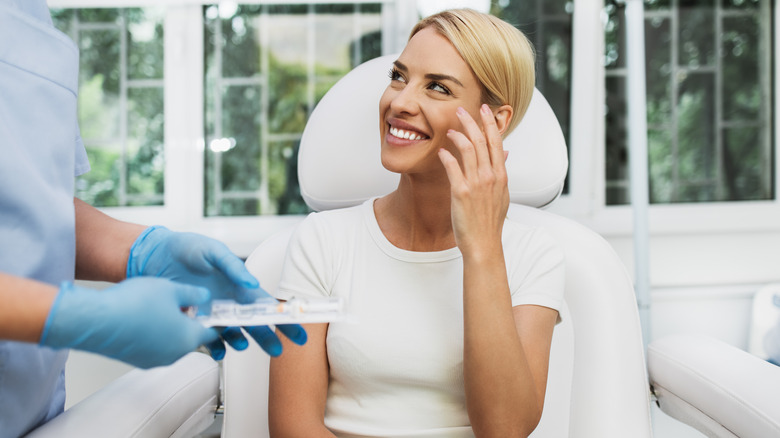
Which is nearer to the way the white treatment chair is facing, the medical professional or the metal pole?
the medical professional

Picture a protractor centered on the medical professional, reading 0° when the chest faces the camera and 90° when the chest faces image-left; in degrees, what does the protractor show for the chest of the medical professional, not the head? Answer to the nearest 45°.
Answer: approximately 270°

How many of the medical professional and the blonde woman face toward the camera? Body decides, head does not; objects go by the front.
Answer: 1

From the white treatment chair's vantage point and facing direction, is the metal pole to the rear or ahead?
to the rear

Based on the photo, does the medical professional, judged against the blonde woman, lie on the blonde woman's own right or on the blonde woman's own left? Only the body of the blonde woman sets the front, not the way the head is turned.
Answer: on the blonde woman's own right

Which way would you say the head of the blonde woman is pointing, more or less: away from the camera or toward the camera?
toward the camera

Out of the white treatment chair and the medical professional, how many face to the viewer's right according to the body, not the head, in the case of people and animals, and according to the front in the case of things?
1

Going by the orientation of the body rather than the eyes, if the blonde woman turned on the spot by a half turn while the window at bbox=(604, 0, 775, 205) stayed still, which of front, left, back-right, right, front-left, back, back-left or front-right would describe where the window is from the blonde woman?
front-right

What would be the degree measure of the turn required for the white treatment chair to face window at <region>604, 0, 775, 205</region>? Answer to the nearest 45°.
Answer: approximately 135° to its left

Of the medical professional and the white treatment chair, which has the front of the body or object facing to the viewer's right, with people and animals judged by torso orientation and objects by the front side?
the medical professional

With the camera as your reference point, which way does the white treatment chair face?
facing the viewer

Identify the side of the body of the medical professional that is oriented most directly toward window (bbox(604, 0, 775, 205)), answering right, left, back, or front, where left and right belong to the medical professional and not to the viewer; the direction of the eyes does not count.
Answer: front

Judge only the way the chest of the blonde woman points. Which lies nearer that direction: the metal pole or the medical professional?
the medical professional
